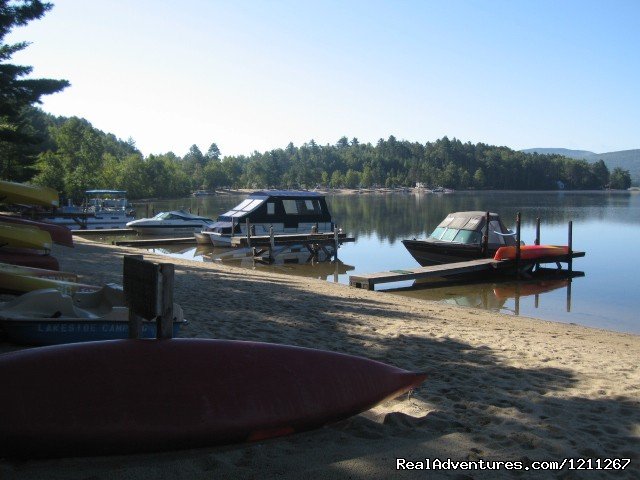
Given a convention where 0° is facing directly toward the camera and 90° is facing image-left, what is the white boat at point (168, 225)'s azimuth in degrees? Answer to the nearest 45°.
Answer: approximately 90°

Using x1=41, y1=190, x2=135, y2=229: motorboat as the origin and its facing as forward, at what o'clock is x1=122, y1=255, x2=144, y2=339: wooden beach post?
The wooden beach post is roughly at 9 o'clock from the motorboat.

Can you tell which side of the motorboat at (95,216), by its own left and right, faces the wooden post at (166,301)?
left

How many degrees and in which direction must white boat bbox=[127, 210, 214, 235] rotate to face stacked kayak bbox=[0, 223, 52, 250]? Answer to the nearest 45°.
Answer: approximately 90° to its left

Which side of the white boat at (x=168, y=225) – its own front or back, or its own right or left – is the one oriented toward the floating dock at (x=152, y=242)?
left

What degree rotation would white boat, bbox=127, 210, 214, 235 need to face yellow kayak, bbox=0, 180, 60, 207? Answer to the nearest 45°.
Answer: approximately 90° to its left

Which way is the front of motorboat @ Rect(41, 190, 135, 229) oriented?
to the viewer's left

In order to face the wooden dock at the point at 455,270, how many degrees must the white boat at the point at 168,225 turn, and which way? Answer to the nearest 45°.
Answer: approximately 135° to its left

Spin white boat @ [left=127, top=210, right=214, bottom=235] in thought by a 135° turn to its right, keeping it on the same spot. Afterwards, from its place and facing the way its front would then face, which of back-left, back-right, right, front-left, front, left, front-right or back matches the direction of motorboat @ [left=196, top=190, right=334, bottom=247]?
right

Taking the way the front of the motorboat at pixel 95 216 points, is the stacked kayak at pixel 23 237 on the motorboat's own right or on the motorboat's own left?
on the motorboat's own left
